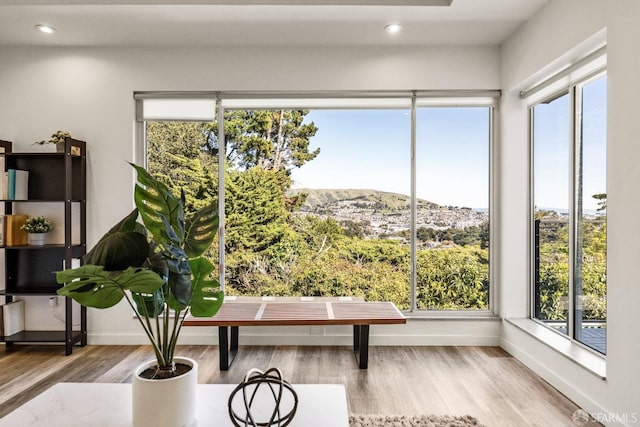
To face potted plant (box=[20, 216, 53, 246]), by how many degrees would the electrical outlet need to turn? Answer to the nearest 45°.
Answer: approximately 90° to its right

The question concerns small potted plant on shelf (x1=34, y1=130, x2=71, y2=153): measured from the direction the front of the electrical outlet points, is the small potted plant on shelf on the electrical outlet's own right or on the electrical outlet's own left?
on the electrical outlet's own right

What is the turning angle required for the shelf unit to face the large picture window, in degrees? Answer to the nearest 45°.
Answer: approximately 45° to its left

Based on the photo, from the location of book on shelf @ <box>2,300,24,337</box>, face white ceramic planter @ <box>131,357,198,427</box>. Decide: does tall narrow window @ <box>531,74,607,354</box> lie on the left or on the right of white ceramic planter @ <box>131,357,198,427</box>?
left
